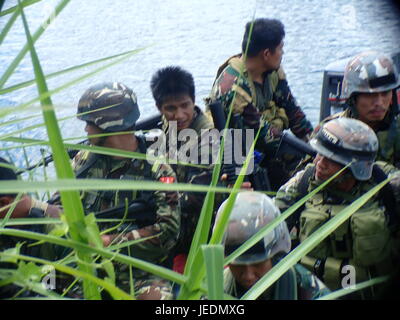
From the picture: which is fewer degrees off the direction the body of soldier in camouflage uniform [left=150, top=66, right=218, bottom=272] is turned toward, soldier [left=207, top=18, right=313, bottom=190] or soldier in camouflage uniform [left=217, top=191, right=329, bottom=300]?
the soldier in camouflage uniform

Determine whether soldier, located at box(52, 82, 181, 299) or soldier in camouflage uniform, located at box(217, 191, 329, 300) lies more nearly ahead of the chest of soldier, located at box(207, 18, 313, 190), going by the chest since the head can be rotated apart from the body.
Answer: the soldier in camouflage uniform

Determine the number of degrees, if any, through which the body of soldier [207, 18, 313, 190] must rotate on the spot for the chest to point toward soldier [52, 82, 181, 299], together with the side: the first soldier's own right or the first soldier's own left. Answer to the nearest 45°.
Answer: approximately 90° to the first soldier's own right

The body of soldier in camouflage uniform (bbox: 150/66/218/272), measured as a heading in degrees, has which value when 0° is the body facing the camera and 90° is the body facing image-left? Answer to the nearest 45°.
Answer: approximately 315°

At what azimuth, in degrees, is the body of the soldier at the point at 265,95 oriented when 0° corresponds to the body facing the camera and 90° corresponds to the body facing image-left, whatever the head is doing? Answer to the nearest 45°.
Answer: approximately 315°

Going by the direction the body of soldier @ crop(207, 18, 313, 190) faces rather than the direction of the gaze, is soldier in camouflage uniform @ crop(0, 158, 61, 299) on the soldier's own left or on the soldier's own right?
on the soldier's own right

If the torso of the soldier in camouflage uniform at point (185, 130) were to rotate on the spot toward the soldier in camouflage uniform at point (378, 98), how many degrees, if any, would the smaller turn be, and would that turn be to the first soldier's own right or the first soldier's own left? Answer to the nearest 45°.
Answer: approximately 45° to the first soldier's own left
